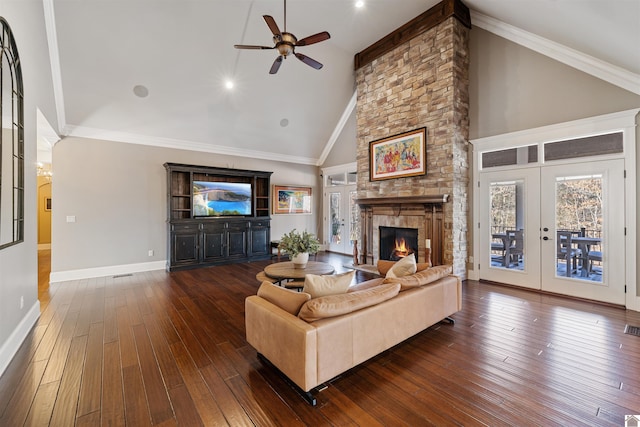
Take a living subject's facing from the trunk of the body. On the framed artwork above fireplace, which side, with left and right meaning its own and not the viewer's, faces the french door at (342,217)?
right

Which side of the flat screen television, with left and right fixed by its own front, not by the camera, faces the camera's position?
front

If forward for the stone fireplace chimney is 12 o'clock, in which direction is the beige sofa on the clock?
The beige sofa is roughly at 11 o'clock from the stone fireplace chimney.

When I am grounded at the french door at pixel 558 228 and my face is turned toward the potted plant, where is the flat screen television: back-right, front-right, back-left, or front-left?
front-right

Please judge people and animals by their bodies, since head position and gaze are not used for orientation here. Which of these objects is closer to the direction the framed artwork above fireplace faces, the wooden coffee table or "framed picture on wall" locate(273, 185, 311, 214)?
the wooden coffee table

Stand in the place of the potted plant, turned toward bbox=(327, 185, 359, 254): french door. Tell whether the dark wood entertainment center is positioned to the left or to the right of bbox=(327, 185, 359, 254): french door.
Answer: left

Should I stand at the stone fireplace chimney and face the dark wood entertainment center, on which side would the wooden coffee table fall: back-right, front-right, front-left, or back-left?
front-left

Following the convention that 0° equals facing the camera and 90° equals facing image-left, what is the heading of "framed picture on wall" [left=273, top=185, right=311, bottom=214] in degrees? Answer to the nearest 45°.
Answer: approximately 315°

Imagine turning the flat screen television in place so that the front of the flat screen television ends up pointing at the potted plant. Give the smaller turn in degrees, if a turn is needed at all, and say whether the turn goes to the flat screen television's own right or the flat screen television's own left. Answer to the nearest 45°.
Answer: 0° — it already faces it

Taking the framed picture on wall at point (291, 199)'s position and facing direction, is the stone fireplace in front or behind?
in front

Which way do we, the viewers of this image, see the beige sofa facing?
facing away from the viewer and to the left of the viewer

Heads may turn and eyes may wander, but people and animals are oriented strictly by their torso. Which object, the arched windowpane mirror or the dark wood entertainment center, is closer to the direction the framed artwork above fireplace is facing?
the arched windowpane mirror
